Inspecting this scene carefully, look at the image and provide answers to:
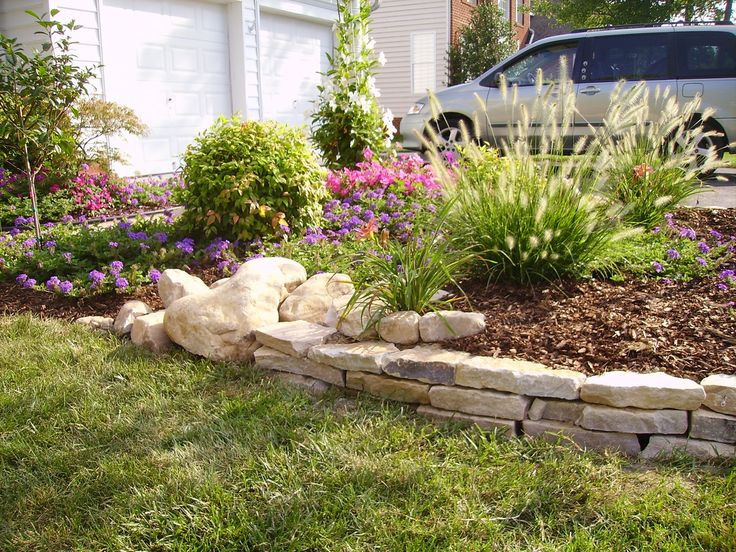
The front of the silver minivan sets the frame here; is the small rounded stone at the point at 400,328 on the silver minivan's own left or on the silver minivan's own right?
on the silver minivan's own left

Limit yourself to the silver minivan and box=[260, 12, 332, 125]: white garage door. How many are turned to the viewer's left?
1

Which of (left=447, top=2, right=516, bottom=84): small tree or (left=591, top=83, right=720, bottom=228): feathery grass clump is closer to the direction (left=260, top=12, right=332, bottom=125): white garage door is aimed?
the feathery grass clump

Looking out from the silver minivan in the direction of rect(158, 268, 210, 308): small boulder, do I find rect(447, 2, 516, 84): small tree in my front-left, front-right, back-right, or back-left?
back-right

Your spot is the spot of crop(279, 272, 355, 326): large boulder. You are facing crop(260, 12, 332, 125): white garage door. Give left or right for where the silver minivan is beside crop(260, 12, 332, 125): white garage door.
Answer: right

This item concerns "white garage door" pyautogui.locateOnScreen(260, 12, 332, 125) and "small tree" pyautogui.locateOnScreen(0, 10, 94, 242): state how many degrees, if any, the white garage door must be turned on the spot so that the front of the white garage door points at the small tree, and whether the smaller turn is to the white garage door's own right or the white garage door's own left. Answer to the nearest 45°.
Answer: approximately 45° to the white garage door's own right

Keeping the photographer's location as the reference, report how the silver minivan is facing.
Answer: facing to the left of the viewer

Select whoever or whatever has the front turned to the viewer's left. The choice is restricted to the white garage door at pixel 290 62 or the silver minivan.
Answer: the silver minivan

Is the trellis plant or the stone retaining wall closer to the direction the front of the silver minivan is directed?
the trellis plant

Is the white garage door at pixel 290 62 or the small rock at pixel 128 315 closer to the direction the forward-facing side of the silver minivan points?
the white garage door

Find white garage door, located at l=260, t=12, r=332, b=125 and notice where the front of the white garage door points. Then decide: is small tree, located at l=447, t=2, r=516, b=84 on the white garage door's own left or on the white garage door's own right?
on the white garage door's own left

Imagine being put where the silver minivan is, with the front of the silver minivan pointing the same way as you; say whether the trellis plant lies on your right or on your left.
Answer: on your left

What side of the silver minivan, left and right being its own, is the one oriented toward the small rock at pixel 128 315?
left

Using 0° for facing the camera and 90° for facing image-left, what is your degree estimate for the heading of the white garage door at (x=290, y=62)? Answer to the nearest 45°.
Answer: approximately 315°

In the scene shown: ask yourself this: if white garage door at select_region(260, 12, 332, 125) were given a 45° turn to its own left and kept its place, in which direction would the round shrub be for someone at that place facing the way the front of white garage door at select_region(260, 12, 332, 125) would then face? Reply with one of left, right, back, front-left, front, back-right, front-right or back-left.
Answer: right

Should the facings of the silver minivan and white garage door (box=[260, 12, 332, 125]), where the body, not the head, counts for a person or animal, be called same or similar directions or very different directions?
very different directions
